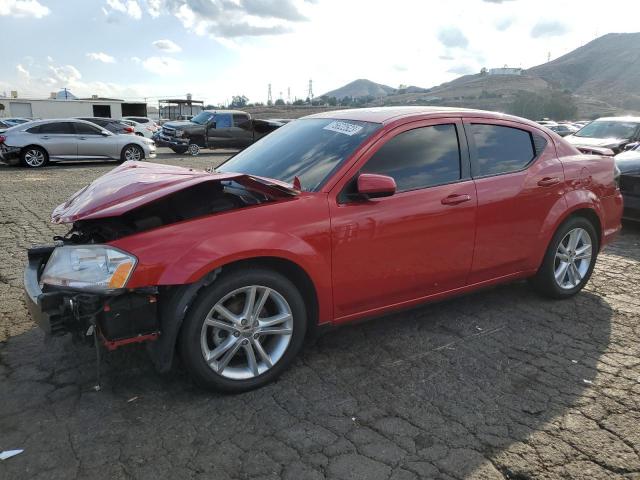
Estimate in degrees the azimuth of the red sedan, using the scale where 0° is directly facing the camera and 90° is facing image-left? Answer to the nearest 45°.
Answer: approximately 45°

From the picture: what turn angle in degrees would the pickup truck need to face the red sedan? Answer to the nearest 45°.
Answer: approximately 45° to its left

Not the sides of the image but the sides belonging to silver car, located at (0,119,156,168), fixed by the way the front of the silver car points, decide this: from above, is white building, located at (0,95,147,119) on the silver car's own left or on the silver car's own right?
on the silver car's own left

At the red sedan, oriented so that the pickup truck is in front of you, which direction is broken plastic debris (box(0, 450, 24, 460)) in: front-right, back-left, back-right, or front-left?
back-left

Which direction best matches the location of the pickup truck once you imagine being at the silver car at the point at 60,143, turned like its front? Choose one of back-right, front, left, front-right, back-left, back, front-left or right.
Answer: front-left

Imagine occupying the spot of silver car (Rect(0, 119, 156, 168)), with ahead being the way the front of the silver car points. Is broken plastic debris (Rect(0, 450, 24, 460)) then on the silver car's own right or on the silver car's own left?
on the silver car's own right

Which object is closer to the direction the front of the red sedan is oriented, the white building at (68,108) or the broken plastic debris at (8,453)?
the broken plastic debris

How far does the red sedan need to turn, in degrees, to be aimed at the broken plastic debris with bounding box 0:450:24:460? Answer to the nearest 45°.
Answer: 0° — it already faces it
